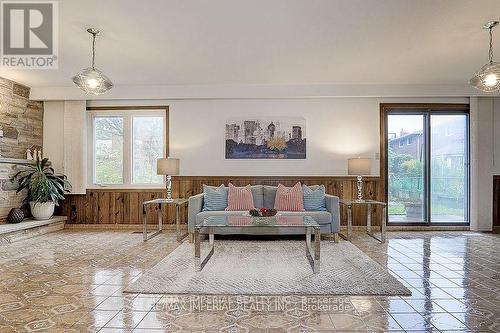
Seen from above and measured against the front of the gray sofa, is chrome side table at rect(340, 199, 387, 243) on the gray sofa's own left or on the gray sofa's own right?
on the gray sofa's own left

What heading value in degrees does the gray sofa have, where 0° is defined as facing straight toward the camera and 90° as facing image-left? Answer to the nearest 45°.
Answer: approximately 0°

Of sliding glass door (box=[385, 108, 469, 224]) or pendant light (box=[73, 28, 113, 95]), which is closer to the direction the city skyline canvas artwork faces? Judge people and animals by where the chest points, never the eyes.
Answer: the pendant light

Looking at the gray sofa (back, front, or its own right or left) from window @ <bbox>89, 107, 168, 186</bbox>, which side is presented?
right

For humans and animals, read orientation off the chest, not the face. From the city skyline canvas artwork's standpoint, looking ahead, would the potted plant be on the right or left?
on its right

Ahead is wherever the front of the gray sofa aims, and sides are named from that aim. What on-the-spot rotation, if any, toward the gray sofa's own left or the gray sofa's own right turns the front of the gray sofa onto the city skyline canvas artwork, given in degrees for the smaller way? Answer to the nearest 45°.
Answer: approximately 135° to the gray sofa's own right

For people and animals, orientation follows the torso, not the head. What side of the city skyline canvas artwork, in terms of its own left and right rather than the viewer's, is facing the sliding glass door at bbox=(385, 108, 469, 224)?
left

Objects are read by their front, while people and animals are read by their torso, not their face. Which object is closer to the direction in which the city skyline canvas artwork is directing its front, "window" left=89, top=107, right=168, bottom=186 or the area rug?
the area rug

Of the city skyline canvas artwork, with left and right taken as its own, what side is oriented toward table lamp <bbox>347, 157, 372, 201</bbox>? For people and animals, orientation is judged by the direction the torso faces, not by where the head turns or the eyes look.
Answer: left

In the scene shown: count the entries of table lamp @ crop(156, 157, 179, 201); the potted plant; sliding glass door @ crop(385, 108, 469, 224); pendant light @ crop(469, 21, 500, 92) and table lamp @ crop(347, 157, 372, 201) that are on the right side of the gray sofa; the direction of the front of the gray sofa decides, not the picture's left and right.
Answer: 2

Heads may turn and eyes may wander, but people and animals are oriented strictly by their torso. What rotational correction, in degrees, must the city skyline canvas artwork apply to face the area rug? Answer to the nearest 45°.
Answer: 0° — it already faces it

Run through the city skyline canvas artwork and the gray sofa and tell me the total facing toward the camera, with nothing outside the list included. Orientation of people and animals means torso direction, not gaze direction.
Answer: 2

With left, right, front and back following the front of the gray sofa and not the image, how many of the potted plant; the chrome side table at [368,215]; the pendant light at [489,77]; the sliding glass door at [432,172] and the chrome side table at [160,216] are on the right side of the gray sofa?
2

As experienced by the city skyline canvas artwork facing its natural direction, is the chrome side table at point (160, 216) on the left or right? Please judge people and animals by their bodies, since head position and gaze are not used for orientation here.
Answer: on its right

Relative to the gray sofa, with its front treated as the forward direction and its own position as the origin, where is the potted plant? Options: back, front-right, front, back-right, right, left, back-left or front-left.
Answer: right
